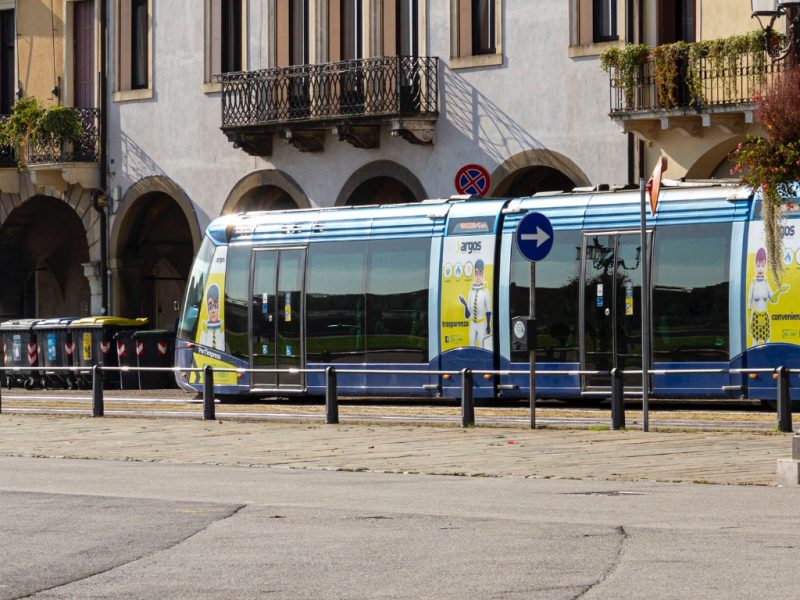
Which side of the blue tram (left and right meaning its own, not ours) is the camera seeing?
left

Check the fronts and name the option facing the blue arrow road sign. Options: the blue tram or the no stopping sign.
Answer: the no stopping sign

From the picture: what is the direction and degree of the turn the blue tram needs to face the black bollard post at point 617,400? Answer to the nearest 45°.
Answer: approximately 90° to its left

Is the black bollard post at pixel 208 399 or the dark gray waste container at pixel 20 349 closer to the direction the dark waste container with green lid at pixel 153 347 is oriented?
the black bollard post

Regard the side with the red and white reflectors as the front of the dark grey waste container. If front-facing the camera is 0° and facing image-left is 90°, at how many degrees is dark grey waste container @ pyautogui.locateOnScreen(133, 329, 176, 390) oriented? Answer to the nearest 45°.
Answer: approximately 0°

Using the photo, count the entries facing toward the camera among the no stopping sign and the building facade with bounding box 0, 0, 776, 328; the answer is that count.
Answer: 2

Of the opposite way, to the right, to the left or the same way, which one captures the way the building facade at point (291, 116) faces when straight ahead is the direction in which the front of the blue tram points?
to the left

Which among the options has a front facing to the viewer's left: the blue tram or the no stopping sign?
the blue tram

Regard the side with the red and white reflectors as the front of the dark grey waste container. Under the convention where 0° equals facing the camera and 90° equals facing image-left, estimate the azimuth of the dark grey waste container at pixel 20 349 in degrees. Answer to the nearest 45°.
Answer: approximately 0°
